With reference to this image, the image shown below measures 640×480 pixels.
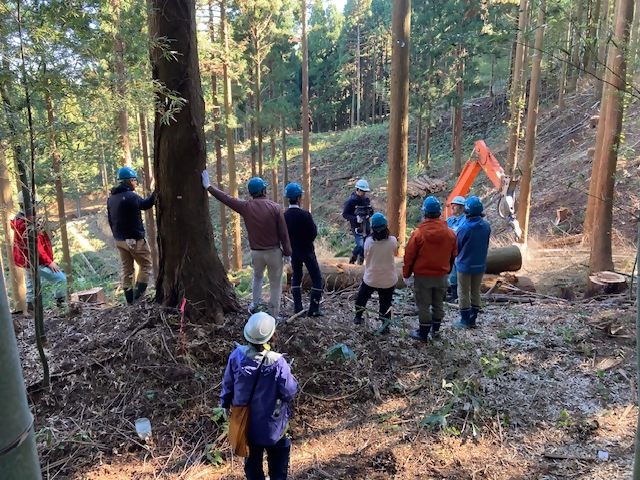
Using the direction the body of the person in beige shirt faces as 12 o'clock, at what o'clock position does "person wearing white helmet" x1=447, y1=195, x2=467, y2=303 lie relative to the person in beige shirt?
The person wearing white helmet is roughly at 1 o'clock from the person in beige shirt.

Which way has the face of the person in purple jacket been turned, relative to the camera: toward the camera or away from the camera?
away from the camera

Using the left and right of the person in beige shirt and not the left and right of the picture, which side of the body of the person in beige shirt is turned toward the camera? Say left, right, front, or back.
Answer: back

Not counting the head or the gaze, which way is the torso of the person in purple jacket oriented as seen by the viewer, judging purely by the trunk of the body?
away from the camera

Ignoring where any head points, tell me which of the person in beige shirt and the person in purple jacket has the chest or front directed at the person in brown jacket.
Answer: the person in purple jacket

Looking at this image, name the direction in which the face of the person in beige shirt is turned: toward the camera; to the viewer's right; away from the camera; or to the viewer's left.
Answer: away from the camera

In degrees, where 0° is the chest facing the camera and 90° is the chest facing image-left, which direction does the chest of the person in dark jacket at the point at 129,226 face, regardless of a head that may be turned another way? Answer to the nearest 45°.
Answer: approximately 225°

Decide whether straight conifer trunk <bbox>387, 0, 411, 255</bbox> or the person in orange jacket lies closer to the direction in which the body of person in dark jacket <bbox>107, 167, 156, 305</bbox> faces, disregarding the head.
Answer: the straight conifer trunk
